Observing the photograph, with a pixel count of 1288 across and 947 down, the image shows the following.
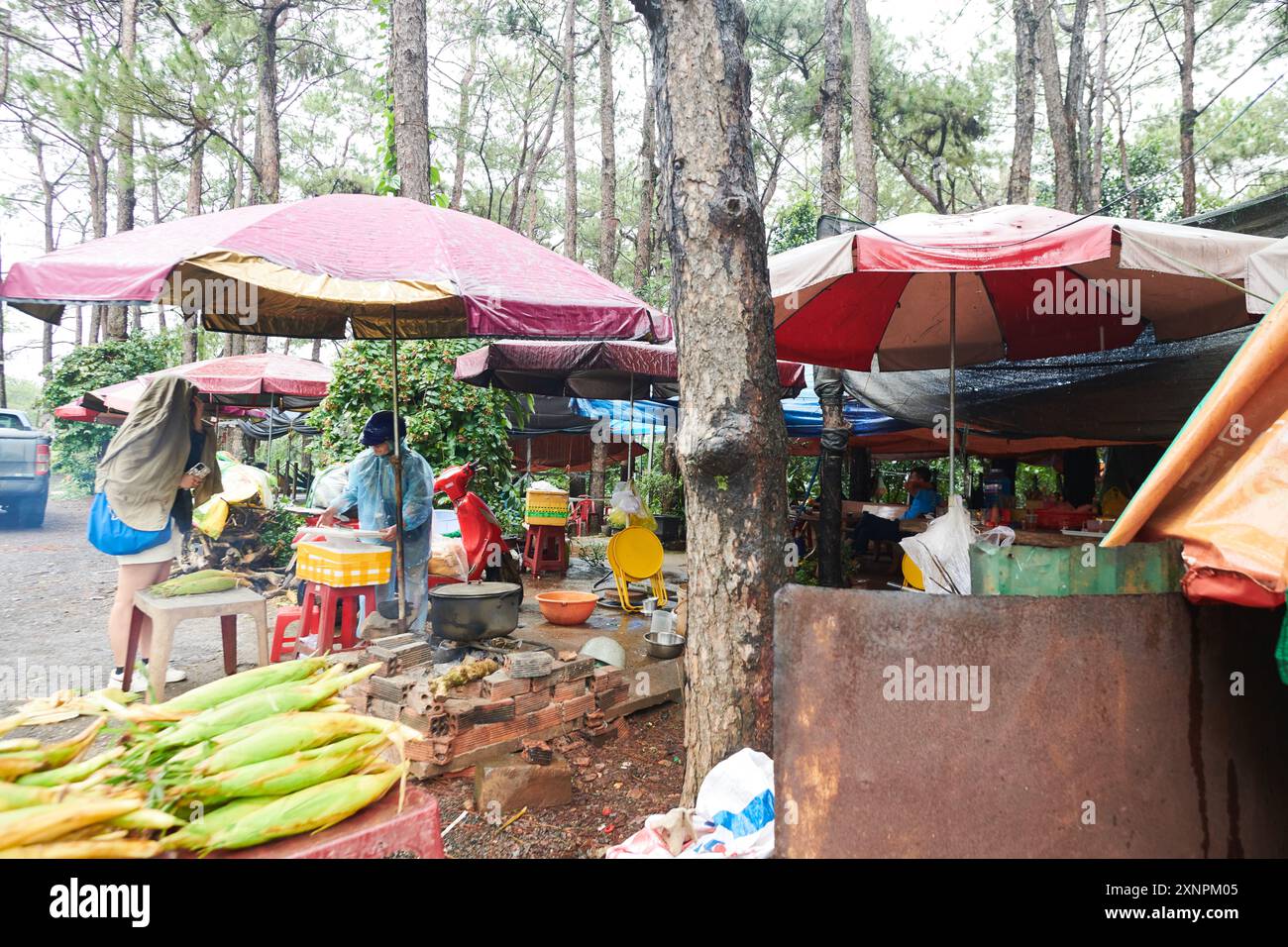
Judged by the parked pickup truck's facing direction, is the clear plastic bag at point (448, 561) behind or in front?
behind

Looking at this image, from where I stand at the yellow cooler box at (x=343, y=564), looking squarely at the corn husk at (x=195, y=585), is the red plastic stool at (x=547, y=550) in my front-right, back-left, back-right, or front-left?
back-right

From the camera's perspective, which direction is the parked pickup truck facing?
away from the camera

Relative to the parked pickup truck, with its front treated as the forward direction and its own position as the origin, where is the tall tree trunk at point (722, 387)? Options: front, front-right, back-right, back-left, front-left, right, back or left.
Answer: back

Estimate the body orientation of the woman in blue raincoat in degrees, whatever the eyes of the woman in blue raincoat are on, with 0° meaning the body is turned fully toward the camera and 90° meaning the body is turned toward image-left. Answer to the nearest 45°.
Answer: approximately 45°

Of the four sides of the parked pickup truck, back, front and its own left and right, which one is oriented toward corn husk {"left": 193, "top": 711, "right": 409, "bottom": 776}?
back

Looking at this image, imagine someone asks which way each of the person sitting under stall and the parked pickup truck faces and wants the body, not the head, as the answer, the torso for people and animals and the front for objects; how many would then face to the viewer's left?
1

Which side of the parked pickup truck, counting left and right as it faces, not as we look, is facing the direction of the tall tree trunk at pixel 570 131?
right

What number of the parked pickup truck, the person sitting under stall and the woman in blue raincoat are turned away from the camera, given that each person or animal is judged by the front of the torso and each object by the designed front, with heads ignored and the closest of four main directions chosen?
1

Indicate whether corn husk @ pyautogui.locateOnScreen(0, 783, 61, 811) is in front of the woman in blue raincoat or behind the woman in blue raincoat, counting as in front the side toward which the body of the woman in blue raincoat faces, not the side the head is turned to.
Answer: in front

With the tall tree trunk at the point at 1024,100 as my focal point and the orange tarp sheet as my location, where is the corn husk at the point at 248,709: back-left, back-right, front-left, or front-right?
back-left

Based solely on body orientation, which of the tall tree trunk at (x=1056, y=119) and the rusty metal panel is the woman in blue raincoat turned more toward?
the rusty metal panel

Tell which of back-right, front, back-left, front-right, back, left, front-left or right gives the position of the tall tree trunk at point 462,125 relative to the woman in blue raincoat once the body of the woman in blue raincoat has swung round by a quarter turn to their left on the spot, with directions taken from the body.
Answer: back-left

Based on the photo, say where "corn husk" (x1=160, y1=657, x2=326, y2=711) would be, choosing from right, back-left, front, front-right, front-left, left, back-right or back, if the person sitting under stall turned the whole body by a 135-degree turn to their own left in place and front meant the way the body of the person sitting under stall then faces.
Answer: front-right

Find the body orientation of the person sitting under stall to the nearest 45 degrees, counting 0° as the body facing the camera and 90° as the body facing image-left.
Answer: approximately 90°
